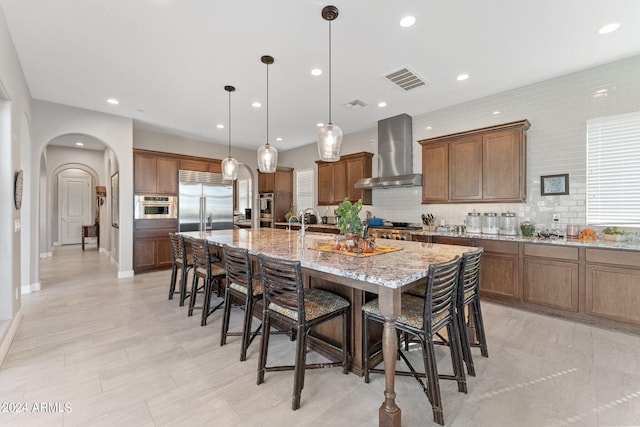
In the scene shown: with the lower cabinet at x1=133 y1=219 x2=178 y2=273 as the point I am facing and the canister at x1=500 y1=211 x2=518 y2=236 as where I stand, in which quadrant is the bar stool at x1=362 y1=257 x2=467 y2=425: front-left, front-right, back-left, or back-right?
front-left

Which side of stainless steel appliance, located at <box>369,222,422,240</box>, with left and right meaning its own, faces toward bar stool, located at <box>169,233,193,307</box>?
front

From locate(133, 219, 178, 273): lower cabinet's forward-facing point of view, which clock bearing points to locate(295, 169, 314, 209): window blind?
The window blind is roughly at 9 o'clock from the lower cabinet.

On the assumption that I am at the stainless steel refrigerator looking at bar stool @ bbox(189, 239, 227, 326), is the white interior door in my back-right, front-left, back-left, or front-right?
back-right

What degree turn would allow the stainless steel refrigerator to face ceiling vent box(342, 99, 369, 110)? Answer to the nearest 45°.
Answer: approximately 45° to its left

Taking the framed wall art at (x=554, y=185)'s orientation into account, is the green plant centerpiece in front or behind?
in front

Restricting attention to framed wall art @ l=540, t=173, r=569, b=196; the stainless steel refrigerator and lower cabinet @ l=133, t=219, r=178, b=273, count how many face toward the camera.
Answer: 3

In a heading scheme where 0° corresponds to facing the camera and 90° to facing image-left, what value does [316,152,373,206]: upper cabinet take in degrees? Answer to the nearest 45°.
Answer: approximately 45°

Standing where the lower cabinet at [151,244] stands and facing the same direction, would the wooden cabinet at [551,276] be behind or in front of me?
in front

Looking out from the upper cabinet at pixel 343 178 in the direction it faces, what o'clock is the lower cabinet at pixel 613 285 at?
The lower cabinet is roughly at 9 o'clock from the upper cabinet.

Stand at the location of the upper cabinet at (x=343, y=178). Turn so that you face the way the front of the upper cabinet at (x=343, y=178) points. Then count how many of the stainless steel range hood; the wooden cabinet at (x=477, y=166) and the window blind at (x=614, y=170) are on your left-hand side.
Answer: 3

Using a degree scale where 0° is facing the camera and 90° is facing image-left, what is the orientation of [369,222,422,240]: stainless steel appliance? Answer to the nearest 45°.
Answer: approximately 45°

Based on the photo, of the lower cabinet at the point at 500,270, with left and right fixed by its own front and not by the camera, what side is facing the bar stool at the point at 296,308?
front

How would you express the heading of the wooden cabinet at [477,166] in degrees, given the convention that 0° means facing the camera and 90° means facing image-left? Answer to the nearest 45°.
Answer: approximately 45°

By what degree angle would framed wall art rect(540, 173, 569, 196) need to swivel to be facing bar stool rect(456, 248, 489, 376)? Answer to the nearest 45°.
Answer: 0° — it already faces it

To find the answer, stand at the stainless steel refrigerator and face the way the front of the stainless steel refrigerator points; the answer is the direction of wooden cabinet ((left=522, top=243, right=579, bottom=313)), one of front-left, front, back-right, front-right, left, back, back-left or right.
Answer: front-left

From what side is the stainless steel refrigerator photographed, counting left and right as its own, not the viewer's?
front

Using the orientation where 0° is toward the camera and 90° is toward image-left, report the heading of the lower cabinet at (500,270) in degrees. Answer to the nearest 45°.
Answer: approximately 45°

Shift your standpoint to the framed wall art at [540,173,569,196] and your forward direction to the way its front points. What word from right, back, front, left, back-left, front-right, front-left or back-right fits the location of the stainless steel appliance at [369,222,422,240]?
right

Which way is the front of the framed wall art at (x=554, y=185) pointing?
toward the camera
